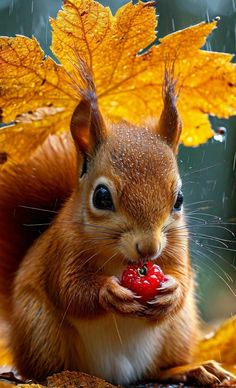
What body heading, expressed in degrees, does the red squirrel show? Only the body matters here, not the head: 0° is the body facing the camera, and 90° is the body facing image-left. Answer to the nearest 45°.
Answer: approximately 315°
